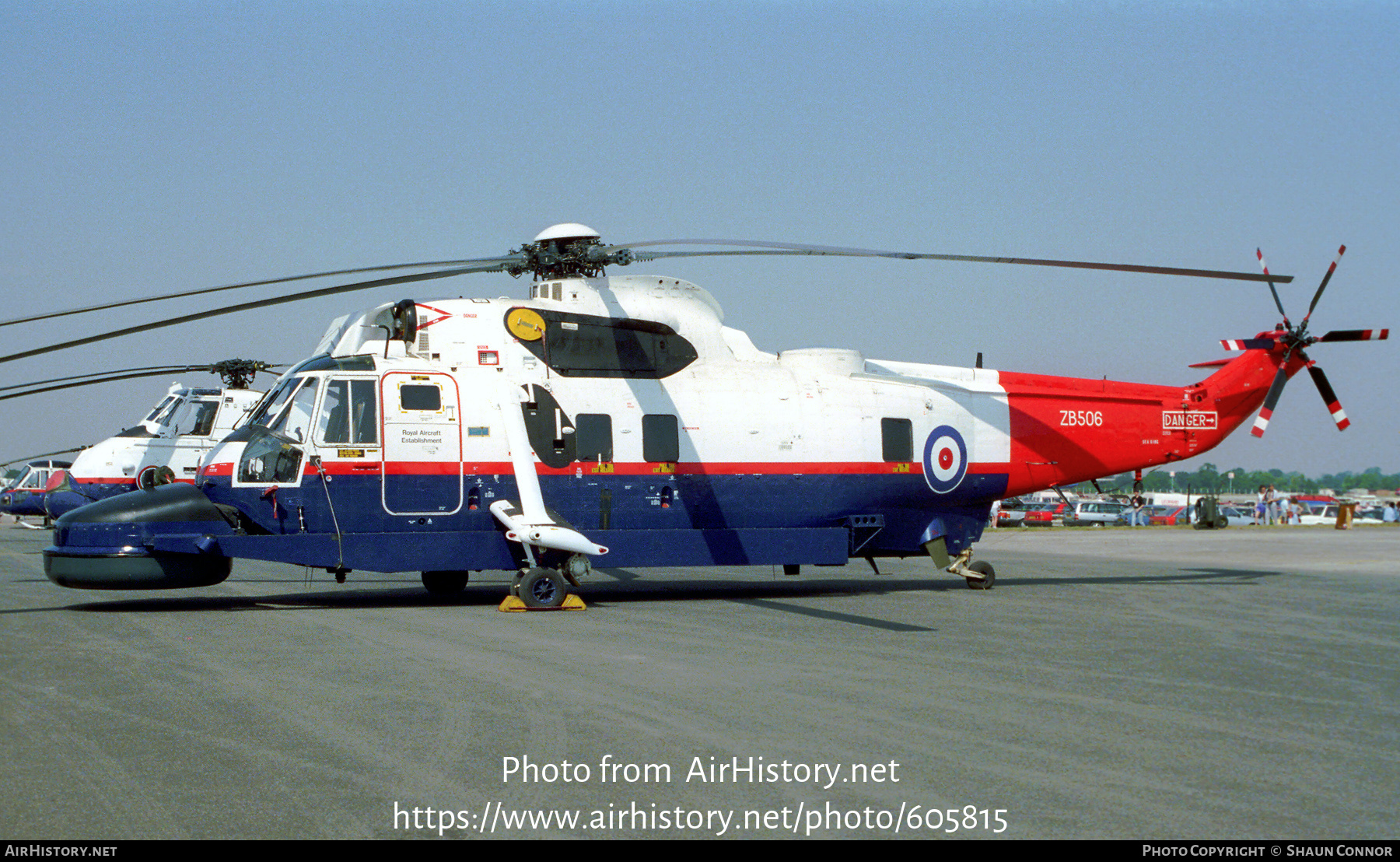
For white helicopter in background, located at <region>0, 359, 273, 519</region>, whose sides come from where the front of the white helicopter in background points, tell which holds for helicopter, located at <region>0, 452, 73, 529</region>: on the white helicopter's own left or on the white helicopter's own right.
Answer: on the white helicopter's own right

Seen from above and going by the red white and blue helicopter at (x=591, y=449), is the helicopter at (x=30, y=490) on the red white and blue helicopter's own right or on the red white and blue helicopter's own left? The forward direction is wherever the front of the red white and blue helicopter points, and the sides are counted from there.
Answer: on the red white and blue helicopter's own right

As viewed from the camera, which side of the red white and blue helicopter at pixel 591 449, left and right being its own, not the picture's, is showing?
left

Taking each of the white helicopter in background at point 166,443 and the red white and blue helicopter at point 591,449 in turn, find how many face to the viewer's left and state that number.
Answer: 2

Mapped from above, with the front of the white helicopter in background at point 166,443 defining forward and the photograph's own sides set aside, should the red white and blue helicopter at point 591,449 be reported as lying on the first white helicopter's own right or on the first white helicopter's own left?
on the first white helicopter's own left

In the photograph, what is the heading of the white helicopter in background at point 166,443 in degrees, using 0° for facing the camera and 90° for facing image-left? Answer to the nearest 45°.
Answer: approximately 90°

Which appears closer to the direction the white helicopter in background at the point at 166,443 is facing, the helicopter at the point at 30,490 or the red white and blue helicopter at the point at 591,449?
the helicopter
